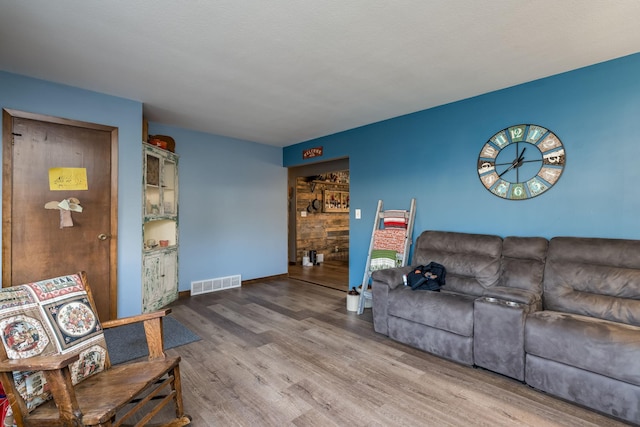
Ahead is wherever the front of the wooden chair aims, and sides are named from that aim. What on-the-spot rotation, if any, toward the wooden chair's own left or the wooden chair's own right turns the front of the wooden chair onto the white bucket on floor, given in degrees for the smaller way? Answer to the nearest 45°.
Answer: approximately 45° to the wooden chair's own left

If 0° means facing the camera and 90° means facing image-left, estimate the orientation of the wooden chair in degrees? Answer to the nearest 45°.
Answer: approximately 315°

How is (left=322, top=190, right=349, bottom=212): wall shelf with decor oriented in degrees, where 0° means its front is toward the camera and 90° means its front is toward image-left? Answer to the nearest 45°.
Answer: approximately 315°

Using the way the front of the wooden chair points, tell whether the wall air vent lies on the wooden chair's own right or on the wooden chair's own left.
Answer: on the wooden chair's own left

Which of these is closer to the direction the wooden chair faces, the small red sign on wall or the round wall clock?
the round wall clock

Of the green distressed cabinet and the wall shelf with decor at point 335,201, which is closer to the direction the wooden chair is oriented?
the wall shelf with decor

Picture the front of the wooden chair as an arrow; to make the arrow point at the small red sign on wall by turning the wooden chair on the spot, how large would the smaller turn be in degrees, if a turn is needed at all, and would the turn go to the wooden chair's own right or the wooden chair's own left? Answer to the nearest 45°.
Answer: approximately 90° to the wooden chair's own left
